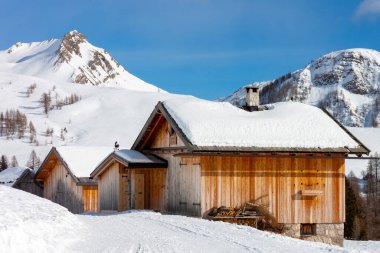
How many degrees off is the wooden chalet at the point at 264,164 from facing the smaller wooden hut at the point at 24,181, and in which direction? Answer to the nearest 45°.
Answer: approximately 90° to its right

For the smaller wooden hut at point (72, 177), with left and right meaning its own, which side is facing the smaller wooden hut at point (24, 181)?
right

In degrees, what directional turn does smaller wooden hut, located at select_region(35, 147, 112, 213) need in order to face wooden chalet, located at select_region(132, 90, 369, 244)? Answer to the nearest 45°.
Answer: approximately 90° to its left

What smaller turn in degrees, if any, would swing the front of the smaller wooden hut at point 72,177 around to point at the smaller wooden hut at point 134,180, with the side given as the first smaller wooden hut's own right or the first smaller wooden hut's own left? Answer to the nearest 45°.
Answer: approximately 45° to the first smaller wooden hut's own left

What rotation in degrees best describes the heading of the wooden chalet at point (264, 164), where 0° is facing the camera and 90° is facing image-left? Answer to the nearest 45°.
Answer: approximately 45°

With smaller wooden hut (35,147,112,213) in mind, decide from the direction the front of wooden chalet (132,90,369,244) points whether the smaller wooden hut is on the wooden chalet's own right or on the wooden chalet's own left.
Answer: on the wooden chalet's own right

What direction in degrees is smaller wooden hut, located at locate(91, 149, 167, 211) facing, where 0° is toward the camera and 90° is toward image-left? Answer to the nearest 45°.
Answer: approximately 315°

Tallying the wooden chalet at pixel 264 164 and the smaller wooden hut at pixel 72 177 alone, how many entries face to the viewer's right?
0

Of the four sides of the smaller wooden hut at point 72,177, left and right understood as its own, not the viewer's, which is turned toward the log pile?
left
